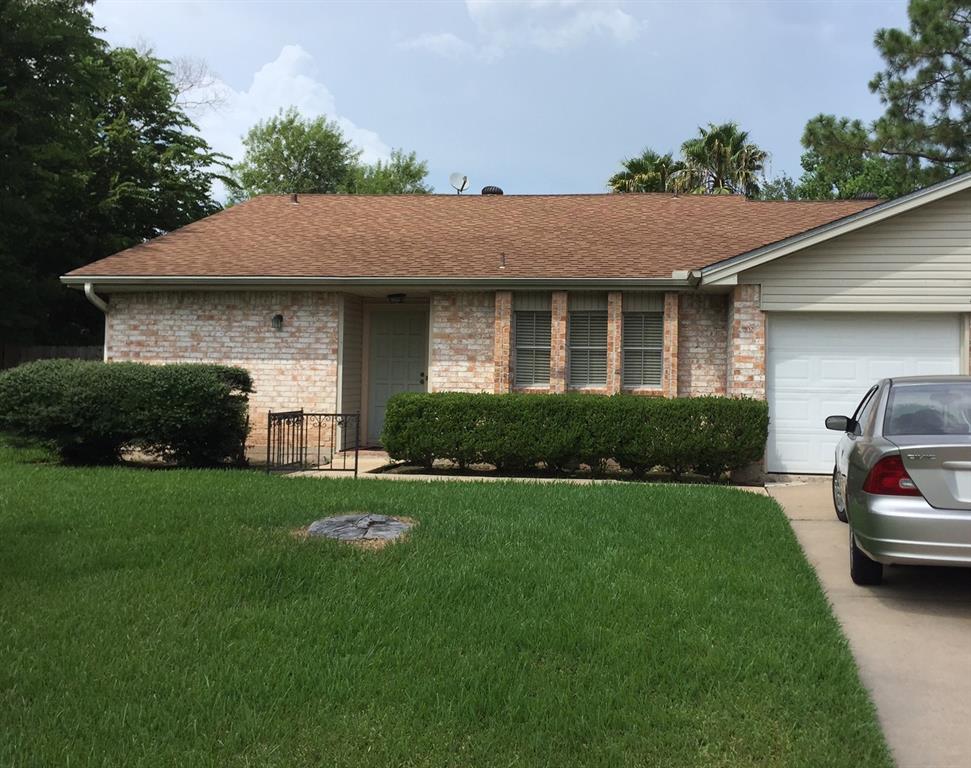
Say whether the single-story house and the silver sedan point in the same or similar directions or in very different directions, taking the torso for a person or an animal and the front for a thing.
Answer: very different directions

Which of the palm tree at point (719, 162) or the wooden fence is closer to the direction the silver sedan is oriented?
the palm tree

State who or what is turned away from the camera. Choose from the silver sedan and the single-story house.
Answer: the silver sedan

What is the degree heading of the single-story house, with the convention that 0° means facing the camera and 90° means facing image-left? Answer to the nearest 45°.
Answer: approximately 0°

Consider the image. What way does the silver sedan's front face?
away from the camera

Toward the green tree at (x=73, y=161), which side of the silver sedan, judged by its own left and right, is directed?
left

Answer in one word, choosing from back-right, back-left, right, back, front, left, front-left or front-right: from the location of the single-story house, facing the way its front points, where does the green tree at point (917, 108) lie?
back-left

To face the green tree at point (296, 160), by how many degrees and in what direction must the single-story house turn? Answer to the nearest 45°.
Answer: approximately 135° to its right

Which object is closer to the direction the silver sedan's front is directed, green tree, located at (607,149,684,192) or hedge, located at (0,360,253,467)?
the green tree

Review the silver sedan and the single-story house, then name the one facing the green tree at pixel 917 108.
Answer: the silver sedan

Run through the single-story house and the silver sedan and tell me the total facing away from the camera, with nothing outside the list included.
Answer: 1

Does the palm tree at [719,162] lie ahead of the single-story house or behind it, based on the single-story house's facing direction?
behind

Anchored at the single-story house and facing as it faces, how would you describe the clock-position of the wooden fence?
The wooden fence is roughly at 4 o'clock from the single-story house.
